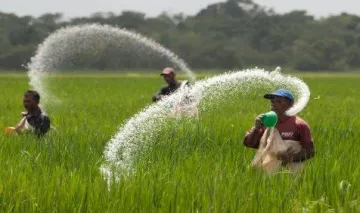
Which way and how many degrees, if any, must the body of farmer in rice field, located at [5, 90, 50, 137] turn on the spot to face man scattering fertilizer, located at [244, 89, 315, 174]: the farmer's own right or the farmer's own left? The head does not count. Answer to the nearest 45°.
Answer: approximately 90° to the farmer's own left

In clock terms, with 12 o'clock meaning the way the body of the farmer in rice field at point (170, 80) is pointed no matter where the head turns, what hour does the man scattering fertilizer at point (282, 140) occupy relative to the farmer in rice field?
The man scattering fertilizer is roughly at 10 o'clock from the farmer in rice field.

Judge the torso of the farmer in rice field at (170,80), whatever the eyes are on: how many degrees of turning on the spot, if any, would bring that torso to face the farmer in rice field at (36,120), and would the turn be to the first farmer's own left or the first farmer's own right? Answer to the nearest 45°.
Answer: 0° — they already face them

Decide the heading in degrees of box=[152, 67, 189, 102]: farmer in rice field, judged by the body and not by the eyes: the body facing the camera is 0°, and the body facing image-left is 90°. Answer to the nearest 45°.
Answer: approximately 45°

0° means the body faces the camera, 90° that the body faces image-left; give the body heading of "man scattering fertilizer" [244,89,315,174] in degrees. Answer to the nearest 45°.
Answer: approximately 45°

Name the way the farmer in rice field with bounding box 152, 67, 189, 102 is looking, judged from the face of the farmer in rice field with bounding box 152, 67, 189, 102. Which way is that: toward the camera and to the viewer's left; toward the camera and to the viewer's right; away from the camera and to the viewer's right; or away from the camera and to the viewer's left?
toward the camera and to the viewer's left

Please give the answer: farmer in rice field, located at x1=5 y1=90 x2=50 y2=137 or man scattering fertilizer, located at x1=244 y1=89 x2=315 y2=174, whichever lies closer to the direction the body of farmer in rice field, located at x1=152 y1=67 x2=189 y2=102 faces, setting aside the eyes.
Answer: the farmer in rice field

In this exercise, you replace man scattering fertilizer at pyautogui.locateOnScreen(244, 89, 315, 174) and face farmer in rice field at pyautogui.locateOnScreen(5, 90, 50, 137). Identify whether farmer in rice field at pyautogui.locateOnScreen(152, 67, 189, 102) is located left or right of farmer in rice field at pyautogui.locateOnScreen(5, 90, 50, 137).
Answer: right

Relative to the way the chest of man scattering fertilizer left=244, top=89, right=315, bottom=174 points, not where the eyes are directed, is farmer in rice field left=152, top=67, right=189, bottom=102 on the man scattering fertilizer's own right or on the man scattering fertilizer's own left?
on the man scattering fertilizer's own right
